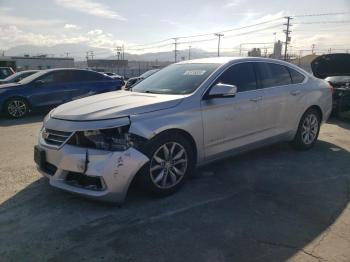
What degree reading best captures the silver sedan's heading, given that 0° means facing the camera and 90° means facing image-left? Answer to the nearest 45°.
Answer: approximately 45°

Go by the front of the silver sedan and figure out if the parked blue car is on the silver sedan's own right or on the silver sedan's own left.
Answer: on the silver sedan's own right
